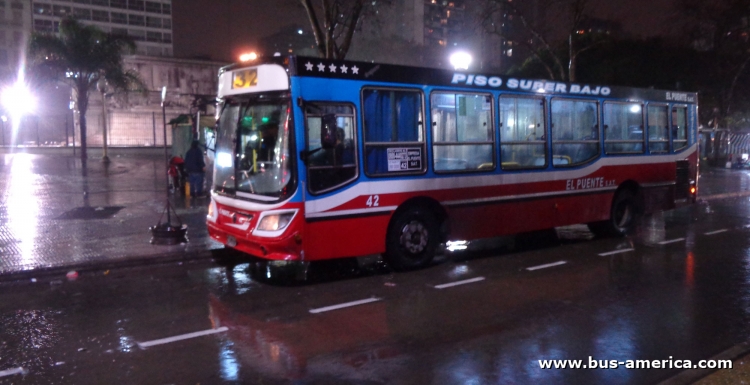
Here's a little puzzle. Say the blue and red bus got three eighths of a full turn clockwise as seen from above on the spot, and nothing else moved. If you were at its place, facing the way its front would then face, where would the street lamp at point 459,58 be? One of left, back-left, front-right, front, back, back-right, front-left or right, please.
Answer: front

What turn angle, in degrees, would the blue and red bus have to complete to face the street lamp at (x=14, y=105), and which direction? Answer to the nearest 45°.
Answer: approximately 90° to its right

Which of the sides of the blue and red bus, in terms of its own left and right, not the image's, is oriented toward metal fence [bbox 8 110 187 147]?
right

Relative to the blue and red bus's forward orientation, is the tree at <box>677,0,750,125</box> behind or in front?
behind

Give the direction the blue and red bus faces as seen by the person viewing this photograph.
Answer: facing the viewer and to the left of the viewer

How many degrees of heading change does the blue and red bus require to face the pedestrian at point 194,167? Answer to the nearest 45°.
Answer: approximately 90° to its right
